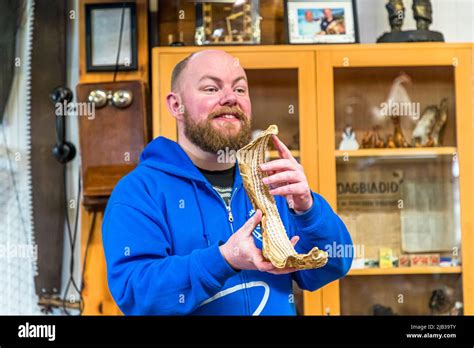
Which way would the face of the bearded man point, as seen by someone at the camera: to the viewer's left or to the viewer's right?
to the viewer's right

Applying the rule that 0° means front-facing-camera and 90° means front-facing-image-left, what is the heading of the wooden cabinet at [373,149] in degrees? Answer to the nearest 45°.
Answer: approximately 0°

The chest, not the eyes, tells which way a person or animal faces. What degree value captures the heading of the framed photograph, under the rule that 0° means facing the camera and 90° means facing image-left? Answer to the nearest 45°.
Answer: approximately 0°
